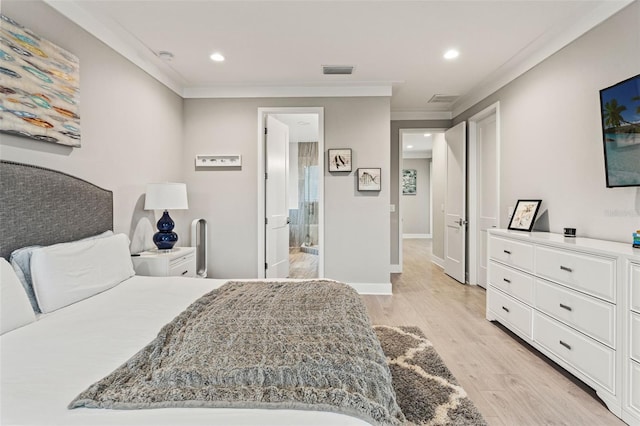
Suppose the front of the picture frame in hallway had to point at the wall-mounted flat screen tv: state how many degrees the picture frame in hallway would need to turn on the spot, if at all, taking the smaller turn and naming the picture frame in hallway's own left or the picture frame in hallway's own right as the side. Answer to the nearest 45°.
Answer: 0° — it already faces it

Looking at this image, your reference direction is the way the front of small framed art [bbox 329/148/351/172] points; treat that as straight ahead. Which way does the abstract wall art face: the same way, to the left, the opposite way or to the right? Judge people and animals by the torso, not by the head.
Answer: to the left

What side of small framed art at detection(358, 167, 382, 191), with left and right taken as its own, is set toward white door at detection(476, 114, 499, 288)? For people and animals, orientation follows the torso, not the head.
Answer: left

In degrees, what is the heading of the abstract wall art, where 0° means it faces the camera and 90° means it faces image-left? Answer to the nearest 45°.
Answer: approximately 315°

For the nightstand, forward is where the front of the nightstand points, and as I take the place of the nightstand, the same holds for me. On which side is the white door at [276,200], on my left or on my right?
on my left

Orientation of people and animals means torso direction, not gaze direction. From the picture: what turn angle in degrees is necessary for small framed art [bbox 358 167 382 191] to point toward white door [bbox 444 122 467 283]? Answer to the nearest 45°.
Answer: approximately 135° to its left

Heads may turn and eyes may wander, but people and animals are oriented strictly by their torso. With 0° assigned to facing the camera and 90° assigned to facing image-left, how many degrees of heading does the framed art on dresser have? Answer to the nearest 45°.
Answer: approximately 45°

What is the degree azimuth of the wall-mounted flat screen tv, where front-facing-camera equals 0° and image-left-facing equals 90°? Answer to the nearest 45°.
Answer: approximately 45°

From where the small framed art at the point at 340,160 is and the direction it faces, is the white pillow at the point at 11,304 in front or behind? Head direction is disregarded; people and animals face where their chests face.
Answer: in front

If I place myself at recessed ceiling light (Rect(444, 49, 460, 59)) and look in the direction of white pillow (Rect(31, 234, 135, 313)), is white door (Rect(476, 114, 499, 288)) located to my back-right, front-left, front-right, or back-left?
back-right

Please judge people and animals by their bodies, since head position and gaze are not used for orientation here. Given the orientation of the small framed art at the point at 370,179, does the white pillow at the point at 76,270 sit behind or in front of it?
in front
